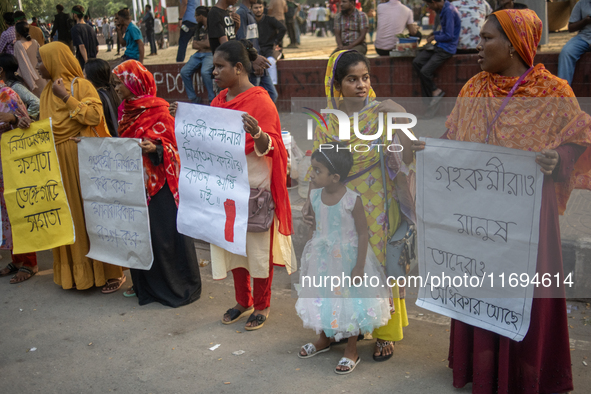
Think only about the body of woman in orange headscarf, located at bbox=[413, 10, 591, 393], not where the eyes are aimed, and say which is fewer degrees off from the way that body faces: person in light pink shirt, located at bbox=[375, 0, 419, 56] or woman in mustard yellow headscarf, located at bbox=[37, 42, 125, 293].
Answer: the woman in mustard yellow headscarf

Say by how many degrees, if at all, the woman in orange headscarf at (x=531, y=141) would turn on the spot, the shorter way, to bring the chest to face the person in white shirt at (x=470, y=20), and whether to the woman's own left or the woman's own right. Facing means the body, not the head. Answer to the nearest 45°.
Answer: approximately 135° to the woman's own right

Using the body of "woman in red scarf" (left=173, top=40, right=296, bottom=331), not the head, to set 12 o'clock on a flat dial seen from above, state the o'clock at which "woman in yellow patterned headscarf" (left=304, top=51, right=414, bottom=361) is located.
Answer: The woman in yellow patterned headscarf is roughly at 9 o'clock from the woman in red scarf.

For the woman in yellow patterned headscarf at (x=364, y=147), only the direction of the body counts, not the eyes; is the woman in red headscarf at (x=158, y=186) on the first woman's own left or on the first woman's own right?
on the first woman's own right

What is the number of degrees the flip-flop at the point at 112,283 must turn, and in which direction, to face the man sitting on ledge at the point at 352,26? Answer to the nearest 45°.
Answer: approximately 180°
